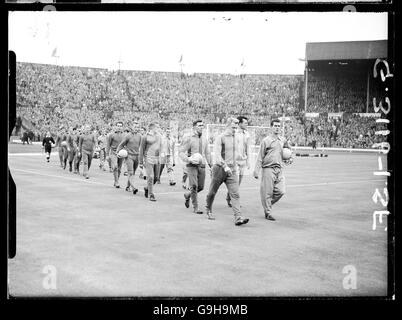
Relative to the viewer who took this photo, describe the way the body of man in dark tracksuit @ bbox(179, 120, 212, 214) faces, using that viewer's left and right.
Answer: facing the viewer and to the right of the viewer

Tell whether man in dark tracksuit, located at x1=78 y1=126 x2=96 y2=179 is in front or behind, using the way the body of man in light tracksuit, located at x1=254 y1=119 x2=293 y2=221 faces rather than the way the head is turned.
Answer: behind

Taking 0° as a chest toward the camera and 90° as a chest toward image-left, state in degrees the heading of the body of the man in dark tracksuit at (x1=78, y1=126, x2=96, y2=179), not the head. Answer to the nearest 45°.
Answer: approximately 0°

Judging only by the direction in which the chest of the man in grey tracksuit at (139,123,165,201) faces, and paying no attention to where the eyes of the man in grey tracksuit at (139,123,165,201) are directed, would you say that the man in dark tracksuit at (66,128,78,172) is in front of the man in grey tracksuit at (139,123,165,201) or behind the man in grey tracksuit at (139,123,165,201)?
behind

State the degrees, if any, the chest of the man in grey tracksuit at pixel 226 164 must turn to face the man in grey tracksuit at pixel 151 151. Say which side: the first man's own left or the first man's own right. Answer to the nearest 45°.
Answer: approximately 180°

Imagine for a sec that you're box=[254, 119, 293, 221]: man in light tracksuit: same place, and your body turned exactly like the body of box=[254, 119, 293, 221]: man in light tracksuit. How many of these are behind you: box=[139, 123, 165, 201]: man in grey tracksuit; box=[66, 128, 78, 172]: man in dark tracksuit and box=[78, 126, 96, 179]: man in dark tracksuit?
3

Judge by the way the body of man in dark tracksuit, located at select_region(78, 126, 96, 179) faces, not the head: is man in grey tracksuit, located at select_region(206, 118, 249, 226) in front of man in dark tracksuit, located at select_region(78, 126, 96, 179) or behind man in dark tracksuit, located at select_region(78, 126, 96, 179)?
in front
